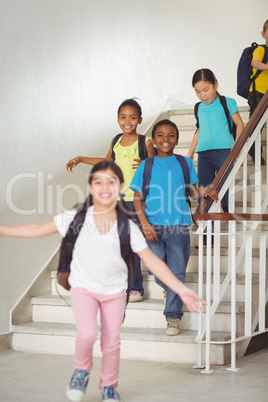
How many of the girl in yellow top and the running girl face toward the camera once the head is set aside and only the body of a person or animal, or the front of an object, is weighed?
2

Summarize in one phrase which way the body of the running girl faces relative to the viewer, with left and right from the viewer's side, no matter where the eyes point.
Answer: facing the viewer

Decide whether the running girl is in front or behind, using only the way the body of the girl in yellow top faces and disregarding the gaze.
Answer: in front

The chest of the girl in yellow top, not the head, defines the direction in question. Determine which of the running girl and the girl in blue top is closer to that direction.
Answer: the running girl

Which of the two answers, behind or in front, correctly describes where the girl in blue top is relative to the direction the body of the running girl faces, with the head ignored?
behind

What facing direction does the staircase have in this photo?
toward the camera

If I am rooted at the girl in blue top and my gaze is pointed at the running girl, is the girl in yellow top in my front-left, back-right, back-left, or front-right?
front-right

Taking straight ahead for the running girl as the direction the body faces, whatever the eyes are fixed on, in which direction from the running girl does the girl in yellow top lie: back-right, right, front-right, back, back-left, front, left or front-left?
back
